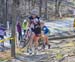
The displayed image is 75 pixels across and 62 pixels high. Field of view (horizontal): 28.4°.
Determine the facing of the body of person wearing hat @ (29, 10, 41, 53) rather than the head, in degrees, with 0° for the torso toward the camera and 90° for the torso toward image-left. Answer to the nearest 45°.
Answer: approximately 45°
